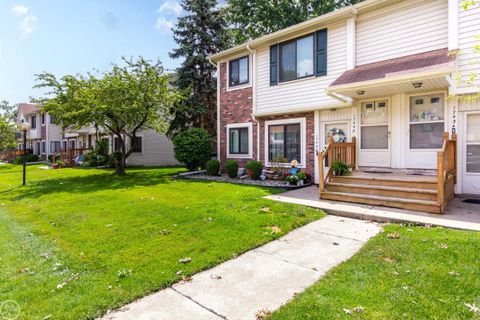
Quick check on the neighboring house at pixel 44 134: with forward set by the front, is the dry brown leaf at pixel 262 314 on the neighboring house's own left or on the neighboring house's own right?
on the neighboring house's own left

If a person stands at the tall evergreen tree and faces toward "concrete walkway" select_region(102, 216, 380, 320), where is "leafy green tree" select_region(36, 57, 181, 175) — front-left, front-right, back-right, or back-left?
front-right

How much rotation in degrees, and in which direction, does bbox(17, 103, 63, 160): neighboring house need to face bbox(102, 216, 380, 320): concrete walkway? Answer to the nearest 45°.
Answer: approximately 45° to its left

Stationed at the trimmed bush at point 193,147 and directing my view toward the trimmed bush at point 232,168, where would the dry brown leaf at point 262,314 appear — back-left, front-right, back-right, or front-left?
front-right

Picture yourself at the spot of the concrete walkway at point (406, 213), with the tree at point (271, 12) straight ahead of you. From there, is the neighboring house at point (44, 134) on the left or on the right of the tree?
left

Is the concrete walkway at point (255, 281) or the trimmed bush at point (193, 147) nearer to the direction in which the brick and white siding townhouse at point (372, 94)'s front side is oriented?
the concrete walkway

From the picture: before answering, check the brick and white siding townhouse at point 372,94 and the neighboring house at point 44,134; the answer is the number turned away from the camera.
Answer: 0

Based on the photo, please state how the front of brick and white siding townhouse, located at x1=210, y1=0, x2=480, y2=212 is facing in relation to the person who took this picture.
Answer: facing the viewer and to the left of the viewer

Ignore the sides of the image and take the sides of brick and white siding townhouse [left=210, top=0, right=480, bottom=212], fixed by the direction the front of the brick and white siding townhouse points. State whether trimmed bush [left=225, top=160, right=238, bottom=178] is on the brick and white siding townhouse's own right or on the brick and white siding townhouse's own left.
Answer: on the brick and white siding townhouse's own right

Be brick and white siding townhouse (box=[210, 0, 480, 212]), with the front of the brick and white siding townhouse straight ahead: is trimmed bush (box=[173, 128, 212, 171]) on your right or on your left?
on your right

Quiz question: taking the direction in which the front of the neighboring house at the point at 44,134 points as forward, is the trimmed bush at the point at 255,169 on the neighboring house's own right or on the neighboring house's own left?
on the neighboring house's own left

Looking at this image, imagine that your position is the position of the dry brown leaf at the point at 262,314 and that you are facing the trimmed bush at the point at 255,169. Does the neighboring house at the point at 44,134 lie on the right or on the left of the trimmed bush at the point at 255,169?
left

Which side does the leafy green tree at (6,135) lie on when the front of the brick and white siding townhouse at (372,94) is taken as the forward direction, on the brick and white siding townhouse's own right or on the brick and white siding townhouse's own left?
on the brick and white siding townhouse's own right

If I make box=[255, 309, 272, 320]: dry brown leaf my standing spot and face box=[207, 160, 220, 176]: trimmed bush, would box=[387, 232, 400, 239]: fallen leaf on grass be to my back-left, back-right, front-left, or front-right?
front-right

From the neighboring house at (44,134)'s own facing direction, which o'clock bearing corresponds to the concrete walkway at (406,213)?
The concrete walkway is roughly at 10 o'clock from the neighboring house.
